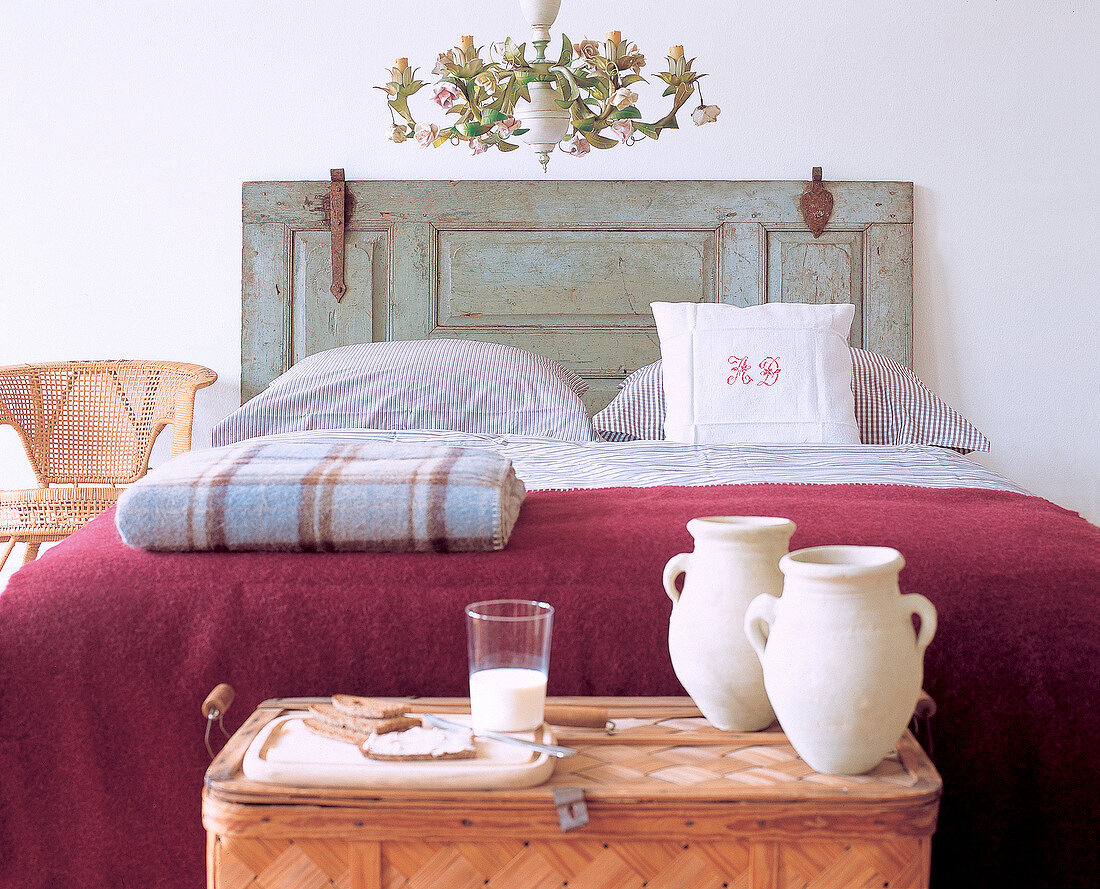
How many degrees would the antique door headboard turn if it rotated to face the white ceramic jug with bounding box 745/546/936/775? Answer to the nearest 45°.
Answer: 0° — it already faces it

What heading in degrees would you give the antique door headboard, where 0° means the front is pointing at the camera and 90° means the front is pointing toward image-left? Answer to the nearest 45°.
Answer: approximately 0°

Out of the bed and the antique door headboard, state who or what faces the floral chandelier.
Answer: the antique door headboard

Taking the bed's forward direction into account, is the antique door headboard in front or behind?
behind

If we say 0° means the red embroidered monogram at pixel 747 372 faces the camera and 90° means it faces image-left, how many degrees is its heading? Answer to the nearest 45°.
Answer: approximately 0°
